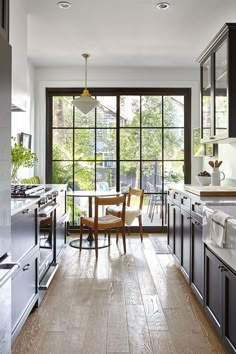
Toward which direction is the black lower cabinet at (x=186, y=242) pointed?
to the viewer's left

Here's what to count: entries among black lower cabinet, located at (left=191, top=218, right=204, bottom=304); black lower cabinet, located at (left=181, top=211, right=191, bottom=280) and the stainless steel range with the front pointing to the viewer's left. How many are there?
2

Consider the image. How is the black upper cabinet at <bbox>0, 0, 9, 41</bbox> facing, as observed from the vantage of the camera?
facing to the right of the viewer

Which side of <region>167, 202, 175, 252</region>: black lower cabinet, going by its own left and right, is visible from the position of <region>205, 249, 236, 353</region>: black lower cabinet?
left

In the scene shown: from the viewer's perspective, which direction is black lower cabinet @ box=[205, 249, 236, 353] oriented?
to the viewer's left

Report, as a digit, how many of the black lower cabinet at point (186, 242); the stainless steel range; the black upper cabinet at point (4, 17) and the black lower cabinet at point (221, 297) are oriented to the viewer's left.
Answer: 2

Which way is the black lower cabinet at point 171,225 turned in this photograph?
to the viewer's left

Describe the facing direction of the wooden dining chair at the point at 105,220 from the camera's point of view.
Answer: facing away from the viewer and to the left of the viewer

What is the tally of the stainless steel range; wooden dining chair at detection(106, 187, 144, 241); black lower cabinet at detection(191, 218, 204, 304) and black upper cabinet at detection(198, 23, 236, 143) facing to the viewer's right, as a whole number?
1

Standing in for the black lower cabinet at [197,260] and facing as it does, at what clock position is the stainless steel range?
The stainless steel range is roughly at 12 o'clock from the black lower cabinet.
